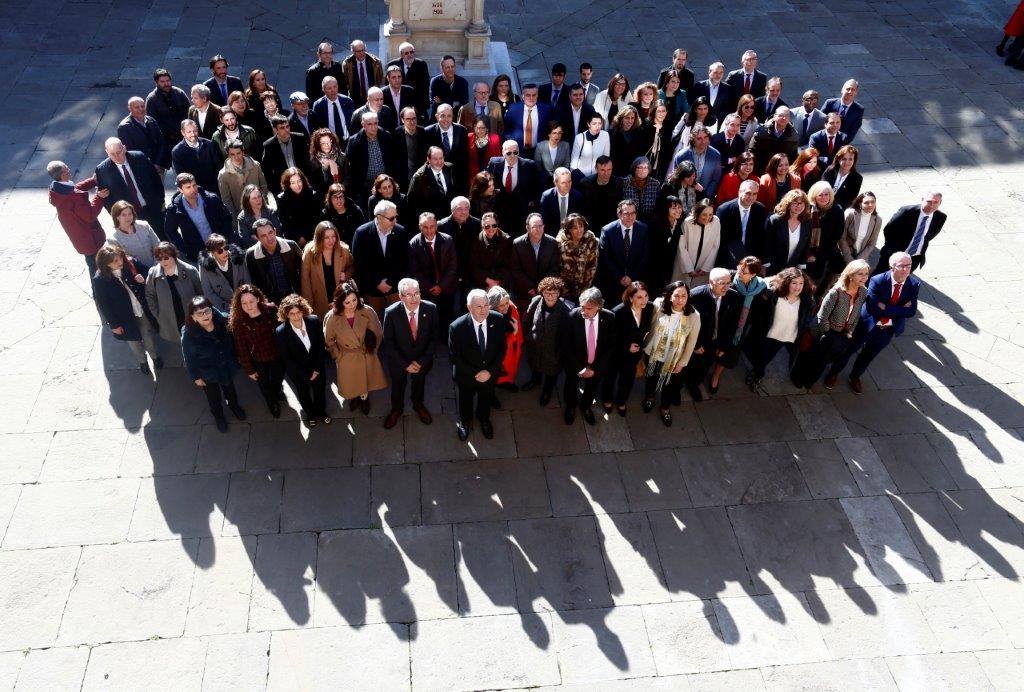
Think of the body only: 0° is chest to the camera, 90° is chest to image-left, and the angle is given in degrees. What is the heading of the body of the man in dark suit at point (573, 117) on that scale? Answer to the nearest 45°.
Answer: approximately 0°

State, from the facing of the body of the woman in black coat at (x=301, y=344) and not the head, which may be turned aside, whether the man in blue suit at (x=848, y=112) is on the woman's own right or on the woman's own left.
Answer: on the woman's own left

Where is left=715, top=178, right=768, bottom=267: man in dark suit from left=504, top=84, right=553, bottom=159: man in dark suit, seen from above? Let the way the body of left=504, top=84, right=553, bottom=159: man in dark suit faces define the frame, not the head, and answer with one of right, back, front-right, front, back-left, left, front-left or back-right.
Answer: front-left

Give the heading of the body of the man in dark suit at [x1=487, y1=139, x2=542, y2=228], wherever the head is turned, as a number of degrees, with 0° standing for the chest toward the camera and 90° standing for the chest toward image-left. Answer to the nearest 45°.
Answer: approximately 0°

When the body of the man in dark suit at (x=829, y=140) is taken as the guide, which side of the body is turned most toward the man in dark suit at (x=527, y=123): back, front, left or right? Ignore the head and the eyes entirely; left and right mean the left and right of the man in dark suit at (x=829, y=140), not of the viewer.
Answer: right

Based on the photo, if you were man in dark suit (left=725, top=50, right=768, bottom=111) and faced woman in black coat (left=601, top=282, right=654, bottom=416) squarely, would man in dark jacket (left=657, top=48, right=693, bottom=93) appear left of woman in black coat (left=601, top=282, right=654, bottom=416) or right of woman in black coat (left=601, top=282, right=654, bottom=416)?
right

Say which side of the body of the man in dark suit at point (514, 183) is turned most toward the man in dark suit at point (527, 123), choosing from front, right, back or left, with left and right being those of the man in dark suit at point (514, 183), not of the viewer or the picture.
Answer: back

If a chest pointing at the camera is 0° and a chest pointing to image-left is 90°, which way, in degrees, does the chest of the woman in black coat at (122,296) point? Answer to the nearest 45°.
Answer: approximately 315°

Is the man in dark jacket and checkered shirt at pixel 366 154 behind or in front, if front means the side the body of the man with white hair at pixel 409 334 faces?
behind

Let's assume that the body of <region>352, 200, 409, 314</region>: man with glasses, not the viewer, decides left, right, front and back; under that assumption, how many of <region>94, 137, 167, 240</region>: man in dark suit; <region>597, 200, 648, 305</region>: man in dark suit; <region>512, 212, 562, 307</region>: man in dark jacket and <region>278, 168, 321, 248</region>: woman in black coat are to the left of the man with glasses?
2
